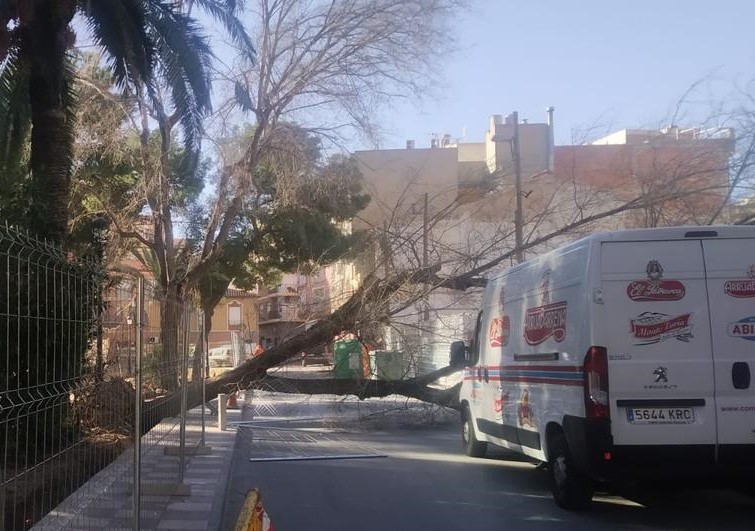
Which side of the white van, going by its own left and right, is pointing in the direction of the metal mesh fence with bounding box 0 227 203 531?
left

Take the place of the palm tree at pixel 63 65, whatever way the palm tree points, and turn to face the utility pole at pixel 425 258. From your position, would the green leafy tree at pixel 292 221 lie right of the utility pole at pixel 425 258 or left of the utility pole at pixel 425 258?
left

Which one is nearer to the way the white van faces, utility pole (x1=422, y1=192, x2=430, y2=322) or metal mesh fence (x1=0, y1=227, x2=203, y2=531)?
the utility pole

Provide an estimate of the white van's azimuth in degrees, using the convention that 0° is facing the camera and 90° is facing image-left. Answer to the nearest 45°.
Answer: approximately 135°

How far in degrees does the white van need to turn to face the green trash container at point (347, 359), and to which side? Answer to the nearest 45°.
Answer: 0° — it already faces it

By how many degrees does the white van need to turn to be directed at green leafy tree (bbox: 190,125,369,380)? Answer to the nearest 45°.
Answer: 0° — it already faces it

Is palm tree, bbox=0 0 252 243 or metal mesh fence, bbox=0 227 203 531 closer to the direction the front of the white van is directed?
the palm tree

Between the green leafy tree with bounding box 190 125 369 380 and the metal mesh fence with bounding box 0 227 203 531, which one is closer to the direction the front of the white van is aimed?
the green leafy tree
